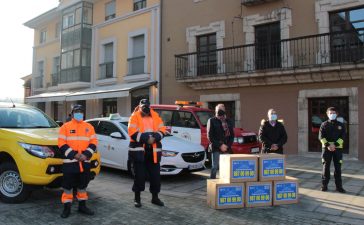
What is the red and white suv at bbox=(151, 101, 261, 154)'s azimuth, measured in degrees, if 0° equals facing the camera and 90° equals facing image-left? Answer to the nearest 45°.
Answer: approximately 315°

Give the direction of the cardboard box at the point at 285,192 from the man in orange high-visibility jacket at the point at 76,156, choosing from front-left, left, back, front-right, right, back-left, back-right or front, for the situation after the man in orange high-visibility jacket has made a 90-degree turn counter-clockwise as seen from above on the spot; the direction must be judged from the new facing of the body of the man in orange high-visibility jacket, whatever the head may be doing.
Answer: front

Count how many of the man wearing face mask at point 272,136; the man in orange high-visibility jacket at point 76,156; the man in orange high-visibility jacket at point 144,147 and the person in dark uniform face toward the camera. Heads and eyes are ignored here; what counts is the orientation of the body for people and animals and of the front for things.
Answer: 4

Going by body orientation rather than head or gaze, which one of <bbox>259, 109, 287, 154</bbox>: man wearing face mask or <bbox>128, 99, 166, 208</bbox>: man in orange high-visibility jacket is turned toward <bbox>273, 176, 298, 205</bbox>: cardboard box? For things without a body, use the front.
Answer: the man wearing face mask

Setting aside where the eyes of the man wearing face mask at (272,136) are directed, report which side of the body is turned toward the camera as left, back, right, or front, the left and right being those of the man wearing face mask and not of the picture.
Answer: front

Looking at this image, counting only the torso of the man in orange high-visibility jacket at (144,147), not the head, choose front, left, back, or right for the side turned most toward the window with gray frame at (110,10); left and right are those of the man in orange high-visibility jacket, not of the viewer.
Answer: back

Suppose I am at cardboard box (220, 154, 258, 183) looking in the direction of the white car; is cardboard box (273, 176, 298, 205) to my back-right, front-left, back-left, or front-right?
back-right

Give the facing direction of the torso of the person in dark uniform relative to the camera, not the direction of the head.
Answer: toward the camera

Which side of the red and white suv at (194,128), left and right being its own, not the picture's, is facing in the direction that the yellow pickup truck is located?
right

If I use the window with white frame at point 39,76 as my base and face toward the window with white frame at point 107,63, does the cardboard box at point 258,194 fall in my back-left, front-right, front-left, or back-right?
front-right

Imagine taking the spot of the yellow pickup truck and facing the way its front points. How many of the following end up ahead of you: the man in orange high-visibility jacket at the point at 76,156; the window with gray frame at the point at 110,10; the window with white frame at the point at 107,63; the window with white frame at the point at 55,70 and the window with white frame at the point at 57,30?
1

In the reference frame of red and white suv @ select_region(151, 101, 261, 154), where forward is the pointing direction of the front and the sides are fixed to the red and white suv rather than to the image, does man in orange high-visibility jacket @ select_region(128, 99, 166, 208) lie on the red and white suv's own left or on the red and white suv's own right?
on the red and white suv's own right

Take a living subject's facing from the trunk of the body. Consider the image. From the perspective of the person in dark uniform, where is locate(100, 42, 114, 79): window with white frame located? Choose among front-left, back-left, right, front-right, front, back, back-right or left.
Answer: back-right

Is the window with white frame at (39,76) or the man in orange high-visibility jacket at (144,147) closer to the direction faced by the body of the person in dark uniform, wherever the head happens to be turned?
the man in orange high-visibility jacket

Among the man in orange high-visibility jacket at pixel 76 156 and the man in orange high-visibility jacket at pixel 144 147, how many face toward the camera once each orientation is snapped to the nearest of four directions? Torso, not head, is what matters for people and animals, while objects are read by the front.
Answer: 2

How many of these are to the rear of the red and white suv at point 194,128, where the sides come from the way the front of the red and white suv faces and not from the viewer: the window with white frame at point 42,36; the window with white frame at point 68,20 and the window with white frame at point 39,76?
3

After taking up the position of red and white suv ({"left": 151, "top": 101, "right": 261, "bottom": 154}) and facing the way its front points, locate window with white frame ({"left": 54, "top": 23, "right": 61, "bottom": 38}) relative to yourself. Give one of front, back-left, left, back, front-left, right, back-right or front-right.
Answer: back

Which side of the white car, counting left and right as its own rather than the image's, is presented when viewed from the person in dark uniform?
front

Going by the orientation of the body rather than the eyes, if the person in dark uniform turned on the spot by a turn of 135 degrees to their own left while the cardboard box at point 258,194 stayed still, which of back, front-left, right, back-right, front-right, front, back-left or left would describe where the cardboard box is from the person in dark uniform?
back
